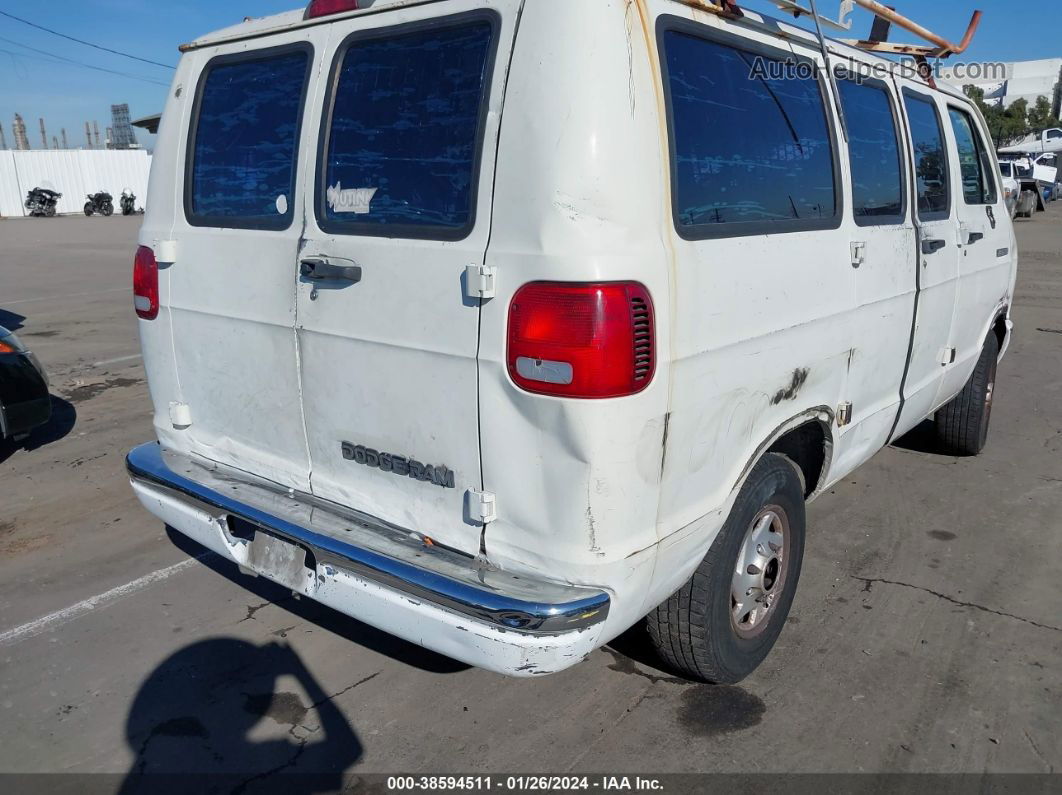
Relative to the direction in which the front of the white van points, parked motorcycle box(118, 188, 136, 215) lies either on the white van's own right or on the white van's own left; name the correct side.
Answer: on the white van's own left

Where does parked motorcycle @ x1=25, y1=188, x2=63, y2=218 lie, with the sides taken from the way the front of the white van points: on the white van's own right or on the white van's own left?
on the white van's own left

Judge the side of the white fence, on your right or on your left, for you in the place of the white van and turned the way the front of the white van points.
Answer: on your left

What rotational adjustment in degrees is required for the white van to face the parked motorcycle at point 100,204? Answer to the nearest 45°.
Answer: approximately 90° to its left

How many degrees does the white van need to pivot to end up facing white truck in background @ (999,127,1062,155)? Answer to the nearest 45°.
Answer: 0° — it already faces it

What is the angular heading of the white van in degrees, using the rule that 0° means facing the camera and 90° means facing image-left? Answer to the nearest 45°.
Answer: approximately 225°

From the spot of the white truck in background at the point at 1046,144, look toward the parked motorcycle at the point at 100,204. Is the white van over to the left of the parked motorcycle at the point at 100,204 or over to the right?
left

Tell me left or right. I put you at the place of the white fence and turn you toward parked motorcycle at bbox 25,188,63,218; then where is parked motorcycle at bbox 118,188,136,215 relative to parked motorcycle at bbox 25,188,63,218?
left
